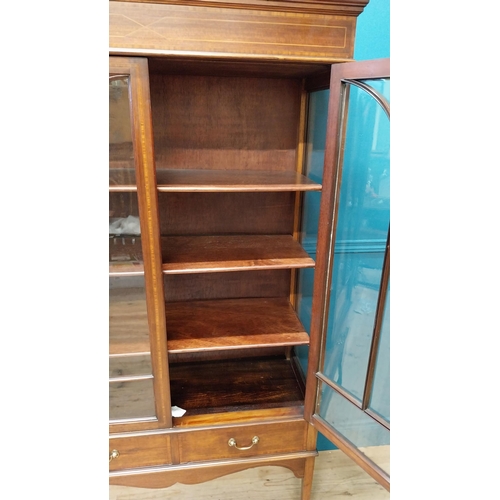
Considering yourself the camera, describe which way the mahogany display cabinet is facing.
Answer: facing the viewer
